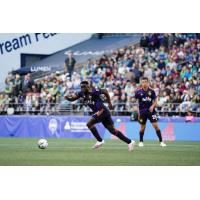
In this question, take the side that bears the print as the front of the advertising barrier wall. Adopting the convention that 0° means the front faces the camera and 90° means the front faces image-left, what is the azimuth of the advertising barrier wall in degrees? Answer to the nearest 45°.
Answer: approximately 0°
